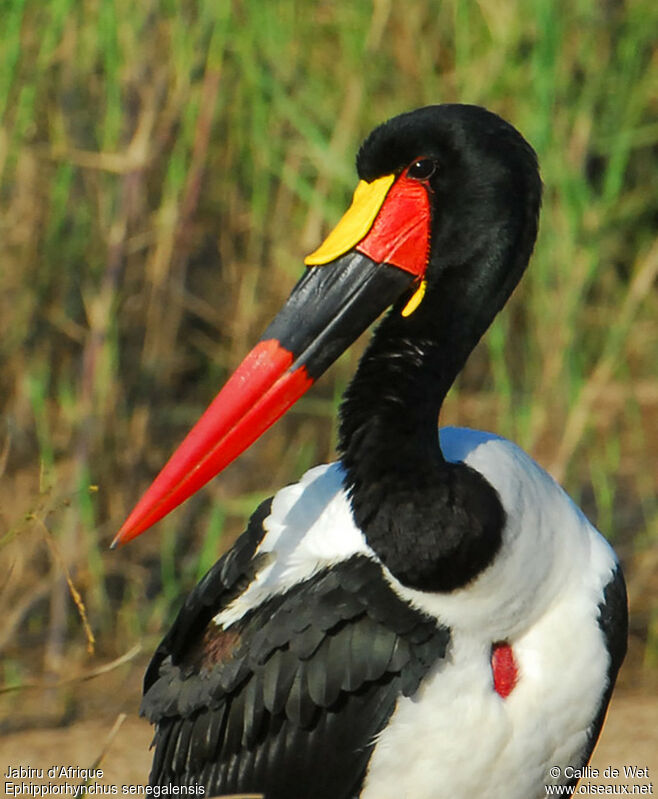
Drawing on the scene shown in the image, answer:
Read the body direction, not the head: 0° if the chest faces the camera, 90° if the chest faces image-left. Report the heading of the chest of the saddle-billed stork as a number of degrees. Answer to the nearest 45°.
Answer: approximately 315°
